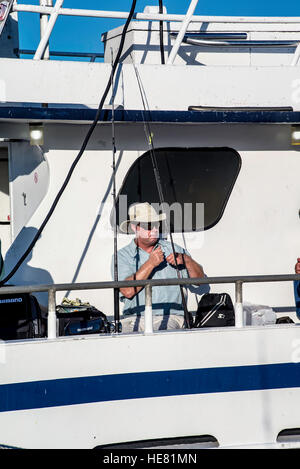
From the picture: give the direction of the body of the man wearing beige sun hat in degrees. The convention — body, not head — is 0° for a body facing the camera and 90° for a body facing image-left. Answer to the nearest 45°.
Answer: approximately 315°

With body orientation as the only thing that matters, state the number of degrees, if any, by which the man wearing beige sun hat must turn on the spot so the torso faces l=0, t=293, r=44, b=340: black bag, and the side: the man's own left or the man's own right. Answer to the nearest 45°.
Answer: approximately 90° to the man's own right

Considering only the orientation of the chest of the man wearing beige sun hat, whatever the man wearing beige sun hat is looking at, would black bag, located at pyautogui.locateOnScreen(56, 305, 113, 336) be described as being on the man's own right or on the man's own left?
on the man's own right
